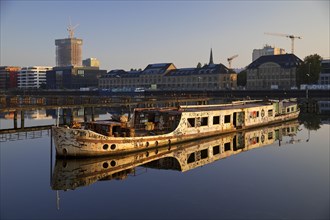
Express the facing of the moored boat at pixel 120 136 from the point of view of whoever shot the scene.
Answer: facing the viewer and to the left of the viewer
